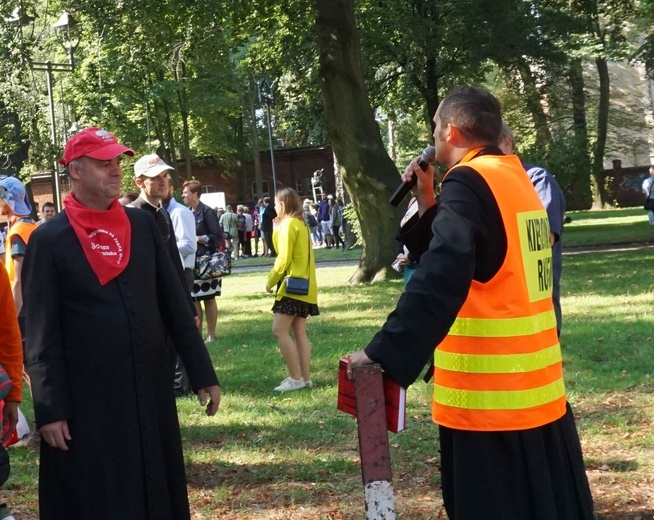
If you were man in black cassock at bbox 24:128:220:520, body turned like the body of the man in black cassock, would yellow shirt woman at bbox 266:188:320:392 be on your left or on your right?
on your left

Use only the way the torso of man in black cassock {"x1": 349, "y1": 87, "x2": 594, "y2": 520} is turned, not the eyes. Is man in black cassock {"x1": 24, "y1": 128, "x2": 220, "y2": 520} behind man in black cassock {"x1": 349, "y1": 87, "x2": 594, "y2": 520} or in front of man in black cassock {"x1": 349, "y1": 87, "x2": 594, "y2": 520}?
in front

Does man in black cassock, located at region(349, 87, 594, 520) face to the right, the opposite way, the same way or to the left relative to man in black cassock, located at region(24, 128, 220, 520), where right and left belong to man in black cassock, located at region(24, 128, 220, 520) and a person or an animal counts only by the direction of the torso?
the opposite way

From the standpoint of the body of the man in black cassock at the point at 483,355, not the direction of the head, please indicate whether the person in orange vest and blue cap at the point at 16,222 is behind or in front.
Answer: in front

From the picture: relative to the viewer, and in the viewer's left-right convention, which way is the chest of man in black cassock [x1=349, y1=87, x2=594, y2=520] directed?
facing away from the viewer and to the left of the viewer

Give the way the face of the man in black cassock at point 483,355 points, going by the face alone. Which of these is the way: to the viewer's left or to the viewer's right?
to the viewer's left

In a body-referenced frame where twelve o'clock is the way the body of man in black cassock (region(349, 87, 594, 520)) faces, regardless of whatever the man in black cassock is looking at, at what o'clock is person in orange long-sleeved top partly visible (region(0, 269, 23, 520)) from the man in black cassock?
The person in orange long-sleeved top partly visible is roughly at 11 o'clock from the man in black cassock.

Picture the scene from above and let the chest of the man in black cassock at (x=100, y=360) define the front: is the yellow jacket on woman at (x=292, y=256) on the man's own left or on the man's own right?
on the man's own left

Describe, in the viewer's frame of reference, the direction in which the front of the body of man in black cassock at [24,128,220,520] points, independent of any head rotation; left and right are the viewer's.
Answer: facing the viewer and to the right of the viewer
